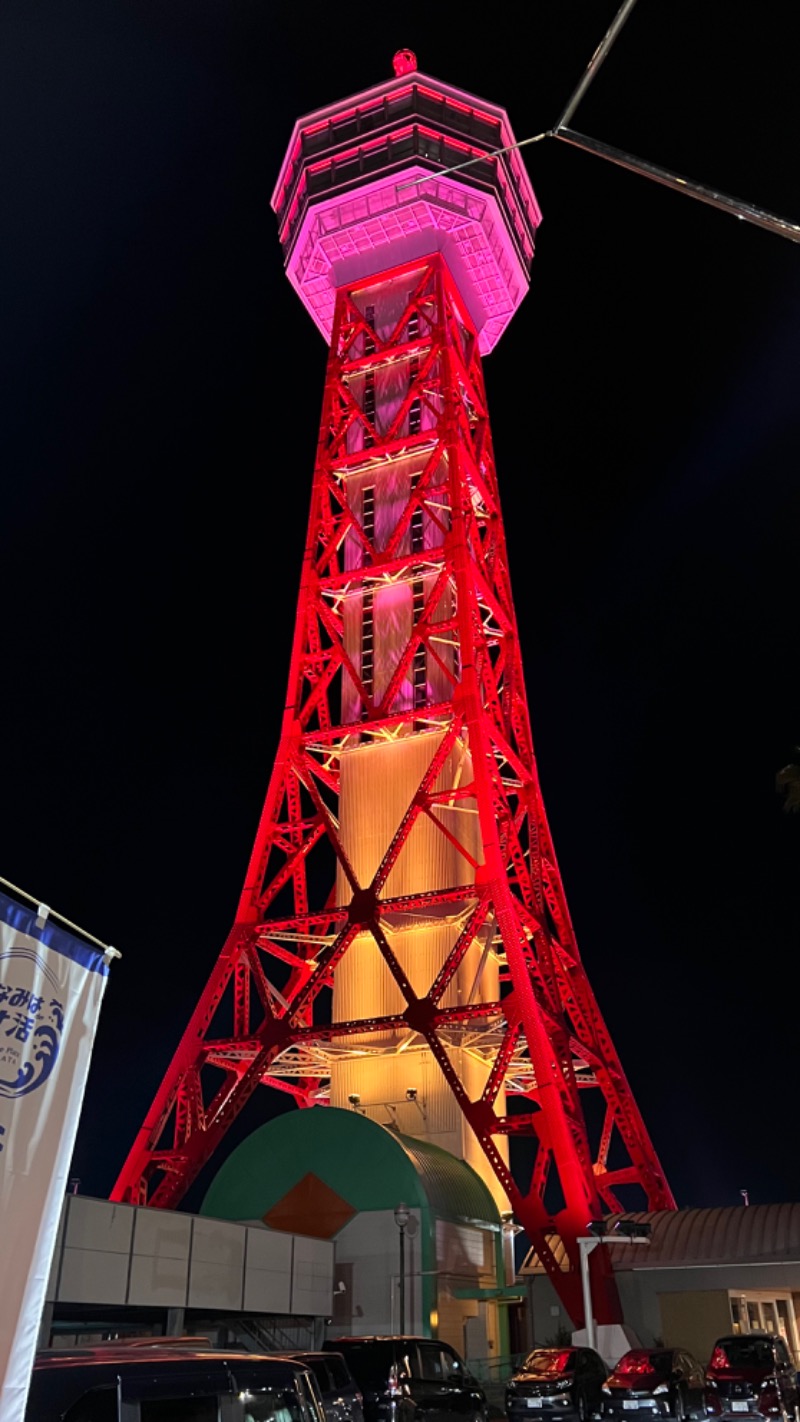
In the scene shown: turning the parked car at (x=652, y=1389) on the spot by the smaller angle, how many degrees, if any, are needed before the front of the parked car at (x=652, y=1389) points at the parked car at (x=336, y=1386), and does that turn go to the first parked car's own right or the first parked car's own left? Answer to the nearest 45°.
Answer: approximately 45° to the first parked car's own left
